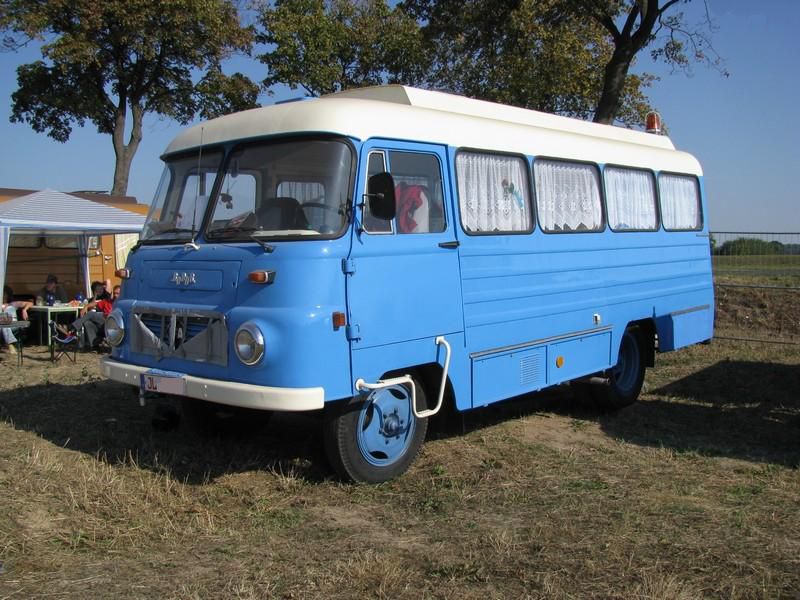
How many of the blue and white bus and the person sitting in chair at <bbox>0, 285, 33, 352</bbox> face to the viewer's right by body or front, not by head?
1

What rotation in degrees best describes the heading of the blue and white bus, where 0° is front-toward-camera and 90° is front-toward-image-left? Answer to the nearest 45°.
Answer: approximately 45°

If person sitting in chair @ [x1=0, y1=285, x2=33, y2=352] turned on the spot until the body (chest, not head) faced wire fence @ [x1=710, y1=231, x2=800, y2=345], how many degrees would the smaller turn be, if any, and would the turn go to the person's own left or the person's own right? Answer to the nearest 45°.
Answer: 0° — they already face it

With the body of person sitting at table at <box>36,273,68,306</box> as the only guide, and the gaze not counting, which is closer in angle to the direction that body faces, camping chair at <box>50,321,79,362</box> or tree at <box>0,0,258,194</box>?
the camping chair

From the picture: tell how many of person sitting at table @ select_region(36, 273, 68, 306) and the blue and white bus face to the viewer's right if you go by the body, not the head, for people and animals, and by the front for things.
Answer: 0

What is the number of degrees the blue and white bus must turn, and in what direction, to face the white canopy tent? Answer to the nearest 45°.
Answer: approximately 90° to its right

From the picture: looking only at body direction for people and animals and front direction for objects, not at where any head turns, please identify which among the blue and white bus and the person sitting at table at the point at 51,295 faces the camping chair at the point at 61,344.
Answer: the person sitting at table

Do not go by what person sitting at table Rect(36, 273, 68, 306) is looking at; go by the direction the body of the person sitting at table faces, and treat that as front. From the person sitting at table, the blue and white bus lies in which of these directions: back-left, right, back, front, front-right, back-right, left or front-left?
front

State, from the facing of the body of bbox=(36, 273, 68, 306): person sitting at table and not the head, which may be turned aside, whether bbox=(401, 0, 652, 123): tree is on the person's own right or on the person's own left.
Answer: on the person's own left

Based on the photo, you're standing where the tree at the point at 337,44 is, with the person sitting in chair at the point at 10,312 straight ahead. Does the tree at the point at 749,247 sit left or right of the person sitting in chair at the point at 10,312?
left

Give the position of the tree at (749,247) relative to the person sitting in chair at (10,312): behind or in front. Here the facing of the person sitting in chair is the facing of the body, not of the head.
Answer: in front

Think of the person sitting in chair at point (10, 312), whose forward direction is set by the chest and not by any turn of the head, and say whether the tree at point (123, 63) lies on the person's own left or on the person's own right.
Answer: on the person's own left

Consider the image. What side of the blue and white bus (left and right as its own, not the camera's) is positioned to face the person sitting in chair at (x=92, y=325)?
right

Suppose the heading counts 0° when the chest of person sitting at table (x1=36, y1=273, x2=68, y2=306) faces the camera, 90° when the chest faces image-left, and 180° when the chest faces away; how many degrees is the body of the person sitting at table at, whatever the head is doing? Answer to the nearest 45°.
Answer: approximately 0°
